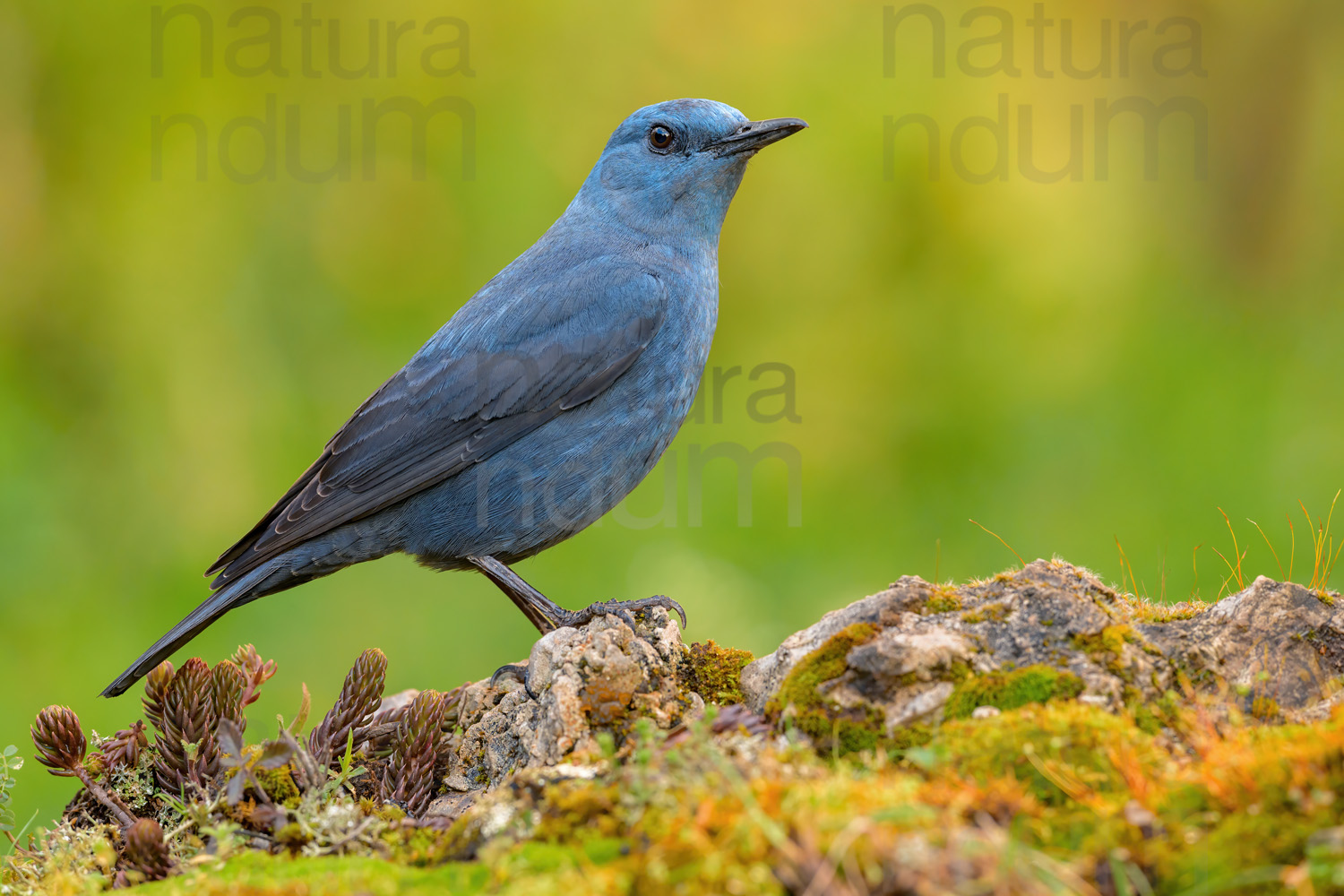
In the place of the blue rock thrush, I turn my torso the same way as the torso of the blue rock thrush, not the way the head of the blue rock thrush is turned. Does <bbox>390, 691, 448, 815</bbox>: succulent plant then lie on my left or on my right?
on my right

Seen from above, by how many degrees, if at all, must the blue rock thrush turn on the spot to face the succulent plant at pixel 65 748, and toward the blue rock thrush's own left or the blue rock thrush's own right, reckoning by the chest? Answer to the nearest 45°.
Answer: approximately 135° to the blue rock thrush's own right

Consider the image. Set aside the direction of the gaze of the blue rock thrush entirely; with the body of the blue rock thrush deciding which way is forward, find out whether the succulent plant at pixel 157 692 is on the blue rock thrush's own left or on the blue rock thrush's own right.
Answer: on the blue rock thrush's own right

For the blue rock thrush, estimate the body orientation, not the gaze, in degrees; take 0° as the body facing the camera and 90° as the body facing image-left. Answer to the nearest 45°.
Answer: approximately 270°

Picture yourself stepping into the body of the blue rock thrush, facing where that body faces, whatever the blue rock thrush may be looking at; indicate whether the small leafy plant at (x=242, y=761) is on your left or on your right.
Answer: on your right
